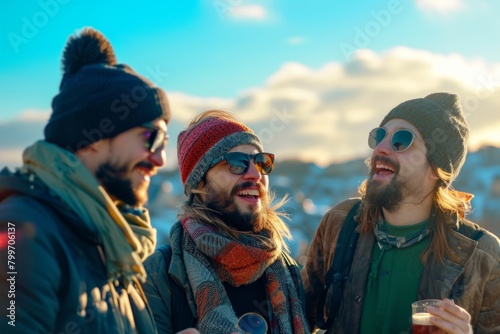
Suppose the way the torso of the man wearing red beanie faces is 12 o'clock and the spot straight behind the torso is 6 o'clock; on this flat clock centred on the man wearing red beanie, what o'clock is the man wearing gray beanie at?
The man wearing gray beanie is roughly at 10 o'clock from the man wearing red beanie.

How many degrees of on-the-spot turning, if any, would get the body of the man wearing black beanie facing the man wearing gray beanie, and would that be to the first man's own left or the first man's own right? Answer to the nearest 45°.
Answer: approximately 45° to the first man's own left

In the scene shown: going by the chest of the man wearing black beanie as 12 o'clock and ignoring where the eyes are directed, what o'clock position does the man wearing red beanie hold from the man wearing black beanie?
The man wearing red beanie is roughly at 10 o'clock from the man wearing black beanie.

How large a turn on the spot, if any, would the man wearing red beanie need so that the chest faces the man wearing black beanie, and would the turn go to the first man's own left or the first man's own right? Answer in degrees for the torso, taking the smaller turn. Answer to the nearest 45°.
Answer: approximately 90° to the first man's own right

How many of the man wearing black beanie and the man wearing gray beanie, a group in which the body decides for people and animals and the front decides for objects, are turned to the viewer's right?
1

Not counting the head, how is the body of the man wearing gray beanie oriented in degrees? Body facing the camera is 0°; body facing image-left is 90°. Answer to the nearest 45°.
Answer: approximately 45°

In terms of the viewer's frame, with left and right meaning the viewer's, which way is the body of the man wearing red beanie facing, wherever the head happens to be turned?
facing the viewer and to the right of the viewer

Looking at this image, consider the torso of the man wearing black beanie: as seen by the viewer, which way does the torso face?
to the viewer's right

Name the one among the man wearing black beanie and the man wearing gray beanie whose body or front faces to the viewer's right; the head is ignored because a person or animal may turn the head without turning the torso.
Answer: the man wearing black beanie

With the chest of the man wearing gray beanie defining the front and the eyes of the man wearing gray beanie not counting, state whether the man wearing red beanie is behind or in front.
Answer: in front

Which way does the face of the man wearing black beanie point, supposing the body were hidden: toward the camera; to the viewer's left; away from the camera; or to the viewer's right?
to the viewer's right

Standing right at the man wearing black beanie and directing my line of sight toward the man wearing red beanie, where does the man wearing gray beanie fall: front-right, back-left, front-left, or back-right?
front-right

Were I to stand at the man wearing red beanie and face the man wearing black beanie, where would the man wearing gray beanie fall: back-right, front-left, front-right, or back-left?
back-left
